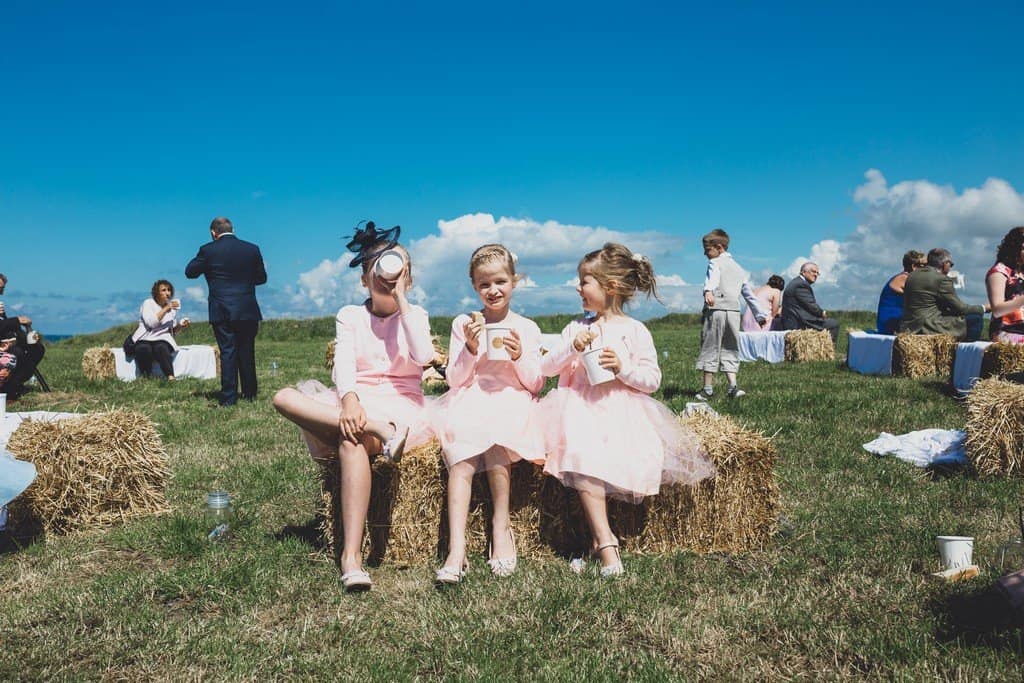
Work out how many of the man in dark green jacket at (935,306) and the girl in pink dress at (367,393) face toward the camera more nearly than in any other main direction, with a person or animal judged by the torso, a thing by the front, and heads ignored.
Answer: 1

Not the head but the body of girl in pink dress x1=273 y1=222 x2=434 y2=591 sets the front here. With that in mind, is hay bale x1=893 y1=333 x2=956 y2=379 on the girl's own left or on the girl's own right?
on the girl's own left

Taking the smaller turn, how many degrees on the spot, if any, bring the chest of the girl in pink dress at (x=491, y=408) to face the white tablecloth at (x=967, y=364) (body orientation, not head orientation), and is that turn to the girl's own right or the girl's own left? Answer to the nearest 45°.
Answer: approximately 135° to the girl's own left

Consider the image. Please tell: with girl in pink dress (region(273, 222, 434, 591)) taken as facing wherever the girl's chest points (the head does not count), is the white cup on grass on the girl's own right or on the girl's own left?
on the girl's own left

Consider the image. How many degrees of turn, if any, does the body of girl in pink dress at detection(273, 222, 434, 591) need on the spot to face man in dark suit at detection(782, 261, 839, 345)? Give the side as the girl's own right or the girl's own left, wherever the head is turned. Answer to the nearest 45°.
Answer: approximately 135° to the girl's own left
